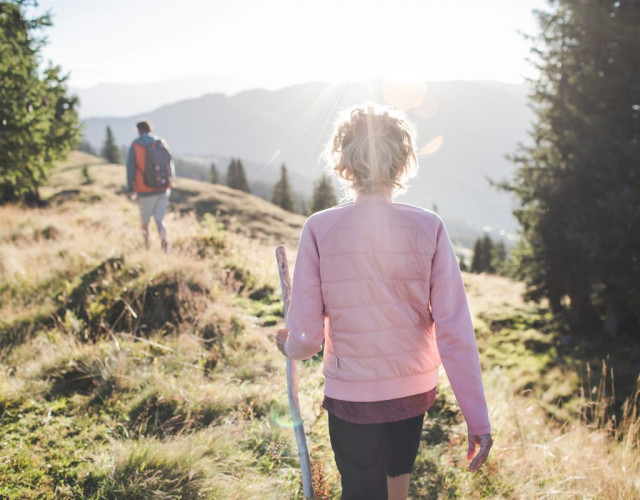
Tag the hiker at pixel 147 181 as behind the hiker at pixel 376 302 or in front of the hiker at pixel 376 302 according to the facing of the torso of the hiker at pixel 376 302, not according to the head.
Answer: in front

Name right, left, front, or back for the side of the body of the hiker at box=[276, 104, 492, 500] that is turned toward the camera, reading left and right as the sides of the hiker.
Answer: back

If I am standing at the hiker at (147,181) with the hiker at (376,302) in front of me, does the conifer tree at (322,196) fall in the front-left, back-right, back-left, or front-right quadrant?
back-left

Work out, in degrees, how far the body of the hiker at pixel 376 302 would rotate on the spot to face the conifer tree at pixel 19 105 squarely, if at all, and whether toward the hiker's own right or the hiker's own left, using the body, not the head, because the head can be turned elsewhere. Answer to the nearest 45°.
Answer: approximately 45° to the hiker's own left

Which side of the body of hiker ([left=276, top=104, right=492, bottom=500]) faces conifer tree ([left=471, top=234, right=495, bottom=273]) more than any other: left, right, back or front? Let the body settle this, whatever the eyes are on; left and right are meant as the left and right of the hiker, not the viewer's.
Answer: front

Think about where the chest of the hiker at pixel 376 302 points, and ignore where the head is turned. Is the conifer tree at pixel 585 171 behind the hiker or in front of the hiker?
in front

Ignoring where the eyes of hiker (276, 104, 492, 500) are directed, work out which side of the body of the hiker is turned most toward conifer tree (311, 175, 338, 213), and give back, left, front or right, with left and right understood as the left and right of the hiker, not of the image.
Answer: front
